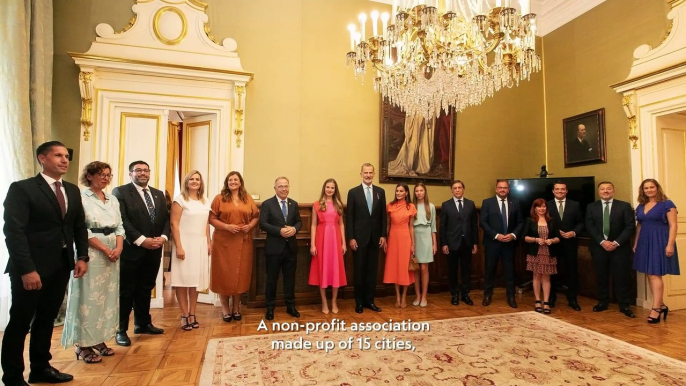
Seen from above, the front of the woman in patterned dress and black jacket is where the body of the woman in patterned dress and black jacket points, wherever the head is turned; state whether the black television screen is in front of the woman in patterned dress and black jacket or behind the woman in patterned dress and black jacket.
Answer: behind

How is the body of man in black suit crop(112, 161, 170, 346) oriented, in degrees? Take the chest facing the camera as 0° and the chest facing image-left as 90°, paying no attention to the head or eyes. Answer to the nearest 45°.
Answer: approximately 315°

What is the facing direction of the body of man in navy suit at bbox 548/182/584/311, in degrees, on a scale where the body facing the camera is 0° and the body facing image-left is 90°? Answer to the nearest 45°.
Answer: approximately 0°

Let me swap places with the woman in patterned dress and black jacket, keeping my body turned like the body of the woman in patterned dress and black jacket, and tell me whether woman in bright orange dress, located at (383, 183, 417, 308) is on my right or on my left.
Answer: on my right

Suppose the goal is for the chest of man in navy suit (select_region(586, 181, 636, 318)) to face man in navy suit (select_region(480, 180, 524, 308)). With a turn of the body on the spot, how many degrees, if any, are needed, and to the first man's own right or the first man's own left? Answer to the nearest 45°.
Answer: approximately 45° to the first man's own right

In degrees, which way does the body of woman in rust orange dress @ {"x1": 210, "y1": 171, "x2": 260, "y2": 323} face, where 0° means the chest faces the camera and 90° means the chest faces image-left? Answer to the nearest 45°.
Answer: approximately 0°

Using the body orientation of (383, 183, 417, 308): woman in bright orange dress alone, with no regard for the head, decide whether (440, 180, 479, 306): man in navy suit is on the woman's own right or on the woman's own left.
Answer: on the woman's own left
